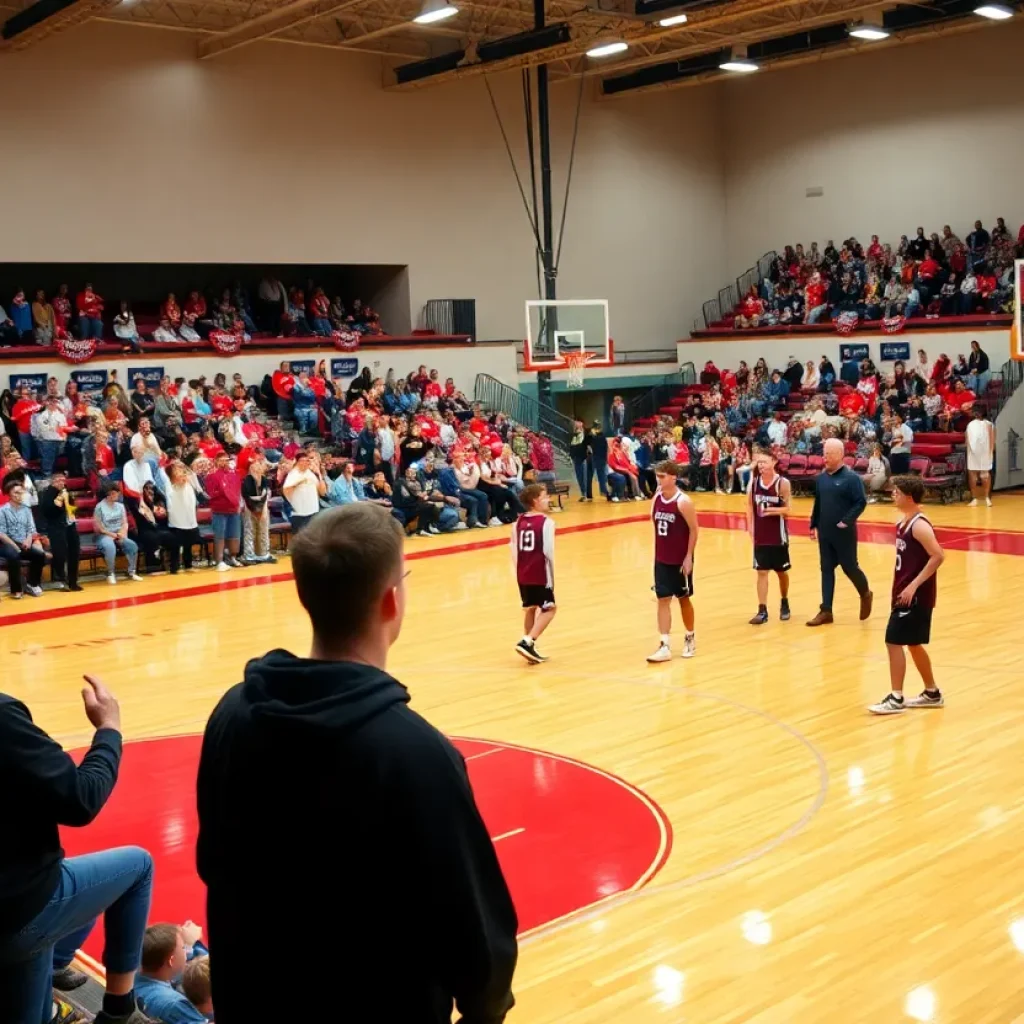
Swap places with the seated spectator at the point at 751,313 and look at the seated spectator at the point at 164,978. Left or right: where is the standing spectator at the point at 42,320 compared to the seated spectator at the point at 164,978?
right

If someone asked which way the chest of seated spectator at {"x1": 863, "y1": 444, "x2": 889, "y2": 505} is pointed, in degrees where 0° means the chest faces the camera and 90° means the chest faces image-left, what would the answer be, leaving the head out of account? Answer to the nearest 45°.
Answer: approximately 45°

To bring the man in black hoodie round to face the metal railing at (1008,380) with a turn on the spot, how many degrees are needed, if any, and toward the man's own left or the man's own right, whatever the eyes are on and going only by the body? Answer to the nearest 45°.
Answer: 0° — they already face it

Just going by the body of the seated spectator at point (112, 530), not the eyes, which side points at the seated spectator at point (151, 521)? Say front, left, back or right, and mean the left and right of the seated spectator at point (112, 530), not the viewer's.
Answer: left

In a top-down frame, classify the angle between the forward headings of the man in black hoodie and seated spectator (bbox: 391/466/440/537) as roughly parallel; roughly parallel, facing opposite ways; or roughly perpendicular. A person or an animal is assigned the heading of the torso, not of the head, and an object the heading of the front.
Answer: roughly perpendicular

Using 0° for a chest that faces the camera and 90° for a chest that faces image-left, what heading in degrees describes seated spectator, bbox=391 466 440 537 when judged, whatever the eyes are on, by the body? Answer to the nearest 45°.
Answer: approximately 315°

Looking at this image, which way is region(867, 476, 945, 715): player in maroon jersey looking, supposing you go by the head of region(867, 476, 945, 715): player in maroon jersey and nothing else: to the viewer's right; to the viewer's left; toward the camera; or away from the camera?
to the viewer's left

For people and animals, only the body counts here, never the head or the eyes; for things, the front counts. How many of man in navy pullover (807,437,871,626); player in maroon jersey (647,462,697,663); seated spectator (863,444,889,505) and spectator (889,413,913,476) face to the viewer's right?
0

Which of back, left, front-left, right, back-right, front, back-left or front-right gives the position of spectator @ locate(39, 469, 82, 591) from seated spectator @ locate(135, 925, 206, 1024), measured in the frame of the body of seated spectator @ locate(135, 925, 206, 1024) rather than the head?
front-left

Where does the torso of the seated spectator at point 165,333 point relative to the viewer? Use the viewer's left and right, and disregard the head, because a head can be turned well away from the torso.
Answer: facing the viewer and to the right of the viewer

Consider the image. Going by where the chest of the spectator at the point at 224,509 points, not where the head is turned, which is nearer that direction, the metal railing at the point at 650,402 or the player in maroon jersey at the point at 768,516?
the player in maroon jersey

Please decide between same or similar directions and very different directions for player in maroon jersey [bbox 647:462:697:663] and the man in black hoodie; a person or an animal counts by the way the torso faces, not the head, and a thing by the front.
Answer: very different directions

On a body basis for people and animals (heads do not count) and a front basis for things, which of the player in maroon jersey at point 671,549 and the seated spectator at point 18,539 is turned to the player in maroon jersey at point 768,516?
the seated spectator

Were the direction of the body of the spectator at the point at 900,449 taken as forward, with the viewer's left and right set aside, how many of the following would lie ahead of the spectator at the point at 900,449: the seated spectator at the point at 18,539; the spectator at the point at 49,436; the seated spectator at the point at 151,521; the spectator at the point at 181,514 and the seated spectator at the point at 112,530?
5

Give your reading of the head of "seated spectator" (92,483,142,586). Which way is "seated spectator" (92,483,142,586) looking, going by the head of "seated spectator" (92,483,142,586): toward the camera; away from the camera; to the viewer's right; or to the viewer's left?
toward the camera

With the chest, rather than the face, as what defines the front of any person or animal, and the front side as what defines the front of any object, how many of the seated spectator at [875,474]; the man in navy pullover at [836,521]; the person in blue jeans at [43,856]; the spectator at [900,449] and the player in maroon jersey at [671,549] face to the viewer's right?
1

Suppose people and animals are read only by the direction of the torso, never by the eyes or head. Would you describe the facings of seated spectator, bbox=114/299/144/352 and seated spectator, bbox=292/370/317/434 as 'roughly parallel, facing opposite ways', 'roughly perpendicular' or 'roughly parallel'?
roughly parallel
